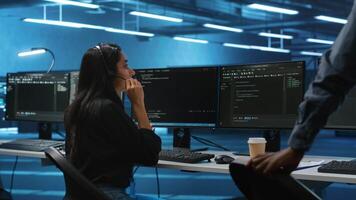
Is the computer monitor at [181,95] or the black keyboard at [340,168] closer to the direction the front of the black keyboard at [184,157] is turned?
the black keyboard

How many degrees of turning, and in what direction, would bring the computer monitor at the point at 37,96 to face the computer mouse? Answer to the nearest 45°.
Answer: approximately 45° to its left

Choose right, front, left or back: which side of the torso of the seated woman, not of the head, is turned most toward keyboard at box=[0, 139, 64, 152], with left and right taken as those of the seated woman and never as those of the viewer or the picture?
left

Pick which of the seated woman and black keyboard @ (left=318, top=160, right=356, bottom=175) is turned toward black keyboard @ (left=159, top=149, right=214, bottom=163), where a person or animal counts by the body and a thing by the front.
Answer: the seated woman

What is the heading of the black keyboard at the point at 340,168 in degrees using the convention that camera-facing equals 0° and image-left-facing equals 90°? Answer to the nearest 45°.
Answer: approximately 0°

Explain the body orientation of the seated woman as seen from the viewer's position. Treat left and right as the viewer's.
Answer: facing away from the viewer and to the right of the viewer

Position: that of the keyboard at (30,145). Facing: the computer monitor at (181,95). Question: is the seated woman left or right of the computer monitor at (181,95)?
right

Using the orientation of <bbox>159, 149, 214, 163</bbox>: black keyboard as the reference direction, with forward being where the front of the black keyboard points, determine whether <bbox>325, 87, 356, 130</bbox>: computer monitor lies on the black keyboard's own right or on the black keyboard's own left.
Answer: on the black keyboard's own left

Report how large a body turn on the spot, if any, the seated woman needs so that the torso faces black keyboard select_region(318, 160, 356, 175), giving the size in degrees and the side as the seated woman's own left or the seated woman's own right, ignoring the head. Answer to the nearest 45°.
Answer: approximately 45° to the seated woman's own right

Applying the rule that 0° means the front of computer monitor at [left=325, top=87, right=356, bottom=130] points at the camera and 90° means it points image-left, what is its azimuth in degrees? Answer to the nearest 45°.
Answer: approximately 0°
